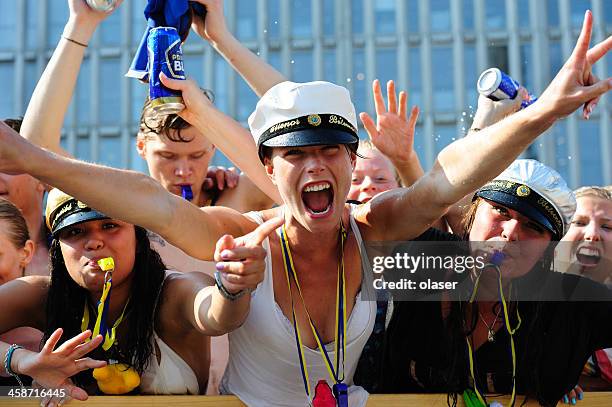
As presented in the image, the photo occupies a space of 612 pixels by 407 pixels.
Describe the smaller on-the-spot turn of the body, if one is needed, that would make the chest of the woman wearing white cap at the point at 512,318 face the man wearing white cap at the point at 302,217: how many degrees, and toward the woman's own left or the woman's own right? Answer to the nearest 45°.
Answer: approximately 90° to the woman's own right

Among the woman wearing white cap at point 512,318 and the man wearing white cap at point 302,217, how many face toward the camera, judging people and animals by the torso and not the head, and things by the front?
2

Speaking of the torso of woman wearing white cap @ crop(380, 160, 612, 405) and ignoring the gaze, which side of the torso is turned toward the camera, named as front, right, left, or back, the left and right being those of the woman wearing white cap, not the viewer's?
front

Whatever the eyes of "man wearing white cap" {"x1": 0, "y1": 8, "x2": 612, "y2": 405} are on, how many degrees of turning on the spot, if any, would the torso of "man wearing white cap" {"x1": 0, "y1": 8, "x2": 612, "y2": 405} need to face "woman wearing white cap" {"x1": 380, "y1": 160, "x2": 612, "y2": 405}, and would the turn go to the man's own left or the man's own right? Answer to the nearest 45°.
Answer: approximately 90° to the man's own left

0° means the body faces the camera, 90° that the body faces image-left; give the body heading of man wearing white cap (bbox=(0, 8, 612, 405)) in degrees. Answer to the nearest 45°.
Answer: approximately 0°
